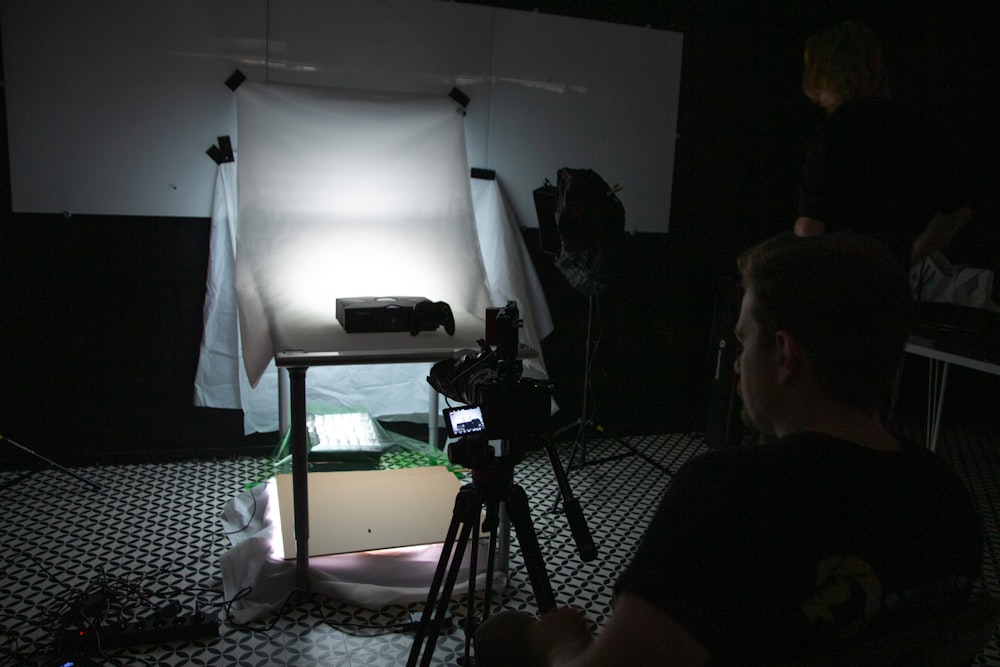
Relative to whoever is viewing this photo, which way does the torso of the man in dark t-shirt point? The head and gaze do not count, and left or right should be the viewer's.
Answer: facing away from the viewer and to the left of the viewer

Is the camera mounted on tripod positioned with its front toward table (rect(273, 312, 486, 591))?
yes

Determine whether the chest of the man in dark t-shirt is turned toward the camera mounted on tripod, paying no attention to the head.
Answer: yes

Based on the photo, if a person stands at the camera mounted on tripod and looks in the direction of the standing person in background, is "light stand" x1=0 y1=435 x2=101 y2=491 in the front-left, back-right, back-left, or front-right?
back-left

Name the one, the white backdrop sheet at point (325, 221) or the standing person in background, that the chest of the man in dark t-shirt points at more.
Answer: the white backdrop sheet

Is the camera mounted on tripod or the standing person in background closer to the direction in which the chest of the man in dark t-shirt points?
the camera mounted on tripod

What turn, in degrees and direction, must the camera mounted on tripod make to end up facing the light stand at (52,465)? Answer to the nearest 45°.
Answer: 0° — it already faces it

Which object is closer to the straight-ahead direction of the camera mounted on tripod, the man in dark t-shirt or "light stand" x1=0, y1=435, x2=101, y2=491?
the light stand

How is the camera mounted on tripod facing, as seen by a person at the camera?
facing away from the viewer and to the left of the viewer

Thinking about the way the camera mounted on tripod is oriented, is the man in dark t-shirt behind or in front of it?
behind

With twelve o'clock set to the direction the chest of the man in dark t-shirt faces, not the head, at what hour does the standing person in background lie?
The standing person in background is roughly at 2 o'clock from the man in dark t-shirt.

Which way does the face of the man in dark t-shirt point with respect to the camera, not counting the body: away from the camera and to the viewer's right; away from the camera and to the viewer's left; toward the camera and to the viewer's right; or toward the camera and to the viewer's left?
away from the camera and to the viewer's left
